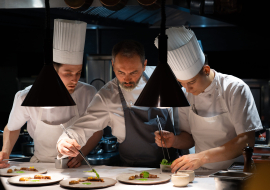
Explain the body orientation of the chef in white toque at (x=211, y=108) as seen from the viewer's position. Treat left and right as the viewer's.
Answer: facing the viewer and to the left of the viewer

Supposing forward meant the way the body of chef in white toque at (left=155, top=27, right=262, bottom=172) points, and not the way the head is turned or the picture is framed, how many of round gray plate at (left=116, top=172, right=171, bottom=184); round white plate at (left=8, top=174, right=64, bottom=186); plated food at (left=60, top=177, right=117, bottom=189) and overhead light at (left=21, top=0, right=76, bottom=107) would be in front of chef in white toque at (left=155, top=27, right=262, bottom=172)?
4

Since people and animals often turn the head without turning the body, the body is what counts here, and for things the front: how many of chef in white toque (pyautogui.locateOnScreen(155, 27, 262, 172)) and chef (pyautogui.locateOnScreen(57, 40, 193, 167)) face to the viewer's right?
0

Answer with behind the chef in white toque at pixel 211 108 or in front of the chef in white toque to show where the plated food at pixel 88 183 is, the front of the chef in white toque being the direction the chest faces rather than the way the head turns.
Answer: in front

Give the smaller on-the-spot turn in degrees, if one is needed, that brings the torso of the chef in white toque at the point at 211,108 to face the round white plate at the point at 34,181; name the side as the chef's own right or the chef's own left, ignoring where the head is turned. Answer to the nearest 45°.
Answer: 0° — they already face it

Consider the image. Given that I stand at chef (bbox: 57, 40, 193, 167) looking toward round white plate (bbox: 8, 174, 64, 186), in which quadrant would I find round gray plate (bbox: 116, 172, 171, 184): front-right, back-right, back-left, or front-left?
front-left

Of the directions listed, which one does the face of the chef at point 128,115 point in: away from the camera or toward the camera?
toward the camera

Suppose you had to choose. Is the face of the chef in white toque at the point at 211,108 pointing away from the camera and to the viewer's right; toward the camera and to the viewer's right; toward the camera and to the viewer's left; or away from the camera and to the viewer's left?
toward the camera and to the viewer's left

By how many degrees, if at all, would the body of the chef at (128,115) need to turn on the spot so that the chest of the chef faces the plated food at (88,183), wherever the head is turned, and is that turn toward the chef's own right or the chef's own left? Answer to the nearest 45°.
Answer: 0° — they already face it

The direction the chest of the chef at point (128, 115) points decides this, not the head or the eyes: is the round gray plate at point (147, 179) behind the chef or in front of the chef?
in front

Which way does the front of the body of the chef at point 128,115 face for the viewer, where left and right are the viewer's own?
facing the viewer
